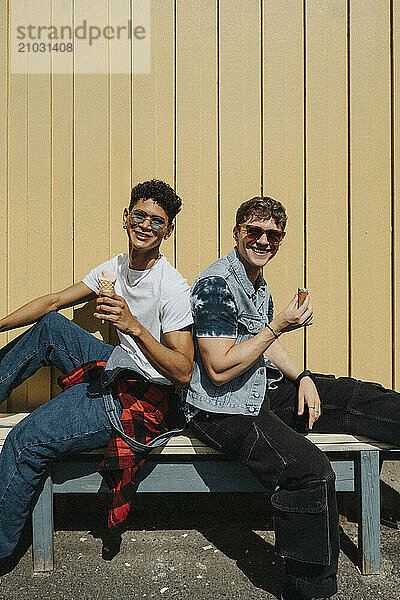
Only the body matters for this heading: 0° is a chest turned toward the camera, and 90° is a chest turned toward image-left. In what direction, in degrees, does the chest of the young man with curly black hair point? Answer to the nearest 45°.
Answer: approximately 45°
